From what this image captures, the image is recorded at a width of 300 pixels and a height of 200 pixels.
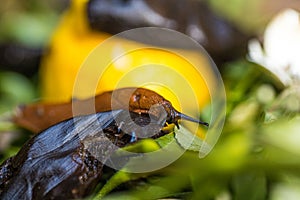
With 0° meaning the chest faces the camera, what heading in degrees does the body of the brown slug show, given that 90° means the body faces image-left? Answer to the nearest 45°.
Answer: approximately 270°
